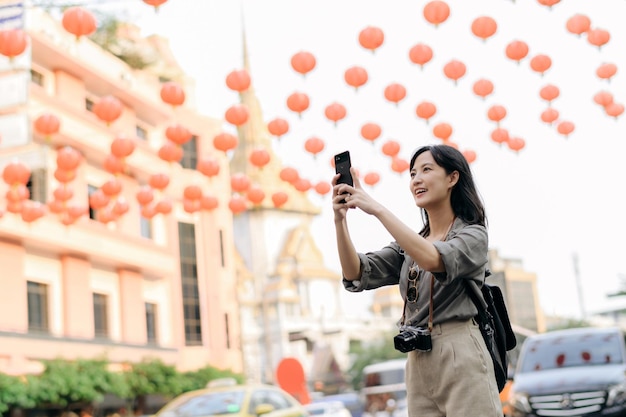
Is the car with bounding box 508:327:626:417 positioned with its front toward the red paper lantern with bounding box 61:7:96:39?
no

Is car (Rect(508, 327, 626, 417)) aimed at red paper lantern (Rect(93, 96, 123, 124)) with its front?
no

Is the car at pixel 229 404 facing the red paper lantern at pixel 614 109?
no

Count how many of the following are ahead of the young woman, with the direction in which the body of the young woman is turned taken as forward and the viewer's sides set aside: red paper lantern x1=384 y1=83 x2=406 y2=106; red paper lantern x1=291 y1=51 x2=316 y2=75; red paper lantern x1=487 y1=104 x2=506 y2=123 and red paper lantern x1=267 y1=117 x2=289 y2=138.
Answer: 0

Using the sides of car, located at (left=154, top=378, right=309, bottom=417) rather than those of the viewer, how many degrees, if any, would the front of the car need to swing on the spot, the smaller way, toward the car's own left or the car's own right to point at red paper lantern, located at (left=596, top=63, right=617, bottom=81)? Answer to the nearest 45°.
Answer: approximately 135° to the car's own left

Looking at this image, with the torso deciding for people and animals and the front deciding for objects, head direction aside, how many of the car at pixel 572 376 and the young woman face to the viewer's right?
0

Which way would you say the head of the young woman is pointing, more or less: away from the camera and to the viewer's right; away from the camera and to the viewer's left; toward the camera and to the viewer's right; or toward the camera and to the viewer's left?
toward the camera and to the viewer's left

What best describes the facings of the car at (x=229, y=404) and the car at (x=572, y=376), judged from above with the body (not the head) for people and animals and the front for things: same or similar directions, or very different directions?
same or similar directions

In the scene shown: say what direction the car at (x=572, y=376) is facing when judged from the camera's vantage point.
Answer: facing the viewer

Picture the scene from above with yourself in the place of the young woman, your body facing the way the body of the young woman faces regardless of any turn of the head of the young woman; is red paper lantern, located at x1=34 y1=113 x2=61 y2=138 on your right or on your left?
on your right

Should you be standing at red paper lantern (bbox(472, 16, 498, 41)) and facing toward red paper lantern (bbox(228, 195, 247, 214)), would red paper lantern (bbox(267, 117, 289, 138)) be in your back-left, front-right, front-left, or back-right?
front-left

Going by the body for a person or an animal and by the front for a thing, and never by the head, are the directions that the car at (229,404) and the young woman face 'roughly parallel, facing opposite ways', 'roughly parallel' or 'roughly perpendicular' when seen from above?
roughly parallel

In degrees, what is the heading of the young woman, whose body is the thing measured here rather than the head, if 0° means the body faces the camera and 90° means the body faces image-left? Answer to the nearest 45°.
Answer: approximately 45°

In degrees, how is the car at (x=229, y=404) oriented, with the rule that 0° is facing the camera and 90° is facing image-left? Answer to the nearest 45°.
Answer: approximately 45°
